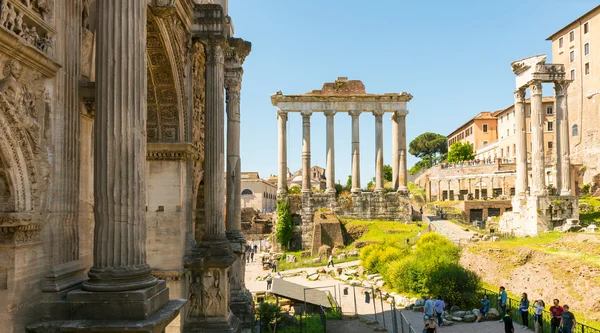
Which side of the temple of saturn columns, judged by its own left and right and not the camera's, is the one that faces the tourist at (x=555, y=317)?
front

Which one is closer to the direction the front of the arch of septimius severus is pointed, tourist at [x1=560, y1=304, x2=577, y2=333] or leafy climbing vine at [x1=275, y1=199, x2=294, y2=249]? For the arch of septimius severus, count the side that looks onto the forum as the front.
the tourist

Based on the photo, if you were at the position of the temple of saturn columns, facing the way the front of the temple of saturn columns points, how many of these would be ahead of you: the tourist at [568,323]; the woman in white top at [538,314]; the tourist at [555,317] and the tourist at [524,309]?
4

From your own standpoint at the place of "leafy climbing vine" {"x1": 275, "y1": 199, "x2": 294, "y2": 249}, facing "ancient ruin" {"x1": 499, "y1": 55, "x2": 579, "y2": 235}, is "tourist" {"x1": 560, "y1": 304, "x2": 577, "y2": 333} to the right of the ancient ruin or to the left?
right

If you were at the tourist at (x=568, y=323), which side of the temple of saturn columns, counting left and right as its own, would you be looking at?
front

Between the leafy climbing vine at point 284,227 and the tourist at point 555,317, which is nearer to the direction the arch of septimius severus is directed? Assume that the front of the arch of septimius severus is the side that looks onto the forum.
the tourist

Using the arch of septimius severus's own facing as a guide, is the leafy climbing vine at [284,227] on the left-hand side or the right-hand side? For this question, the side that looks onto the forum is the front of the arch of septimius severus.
on its left

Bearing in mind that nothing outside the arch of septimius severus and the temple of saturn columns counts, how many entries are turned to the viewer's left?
0

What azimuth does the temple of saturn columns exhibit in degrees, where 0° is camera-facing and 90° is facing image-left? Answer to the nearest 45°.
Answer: approximately 0°

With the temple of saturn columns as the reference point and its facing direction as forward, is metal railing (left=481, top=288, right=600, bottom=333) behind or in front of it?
in front
